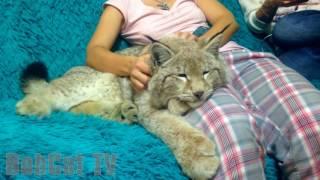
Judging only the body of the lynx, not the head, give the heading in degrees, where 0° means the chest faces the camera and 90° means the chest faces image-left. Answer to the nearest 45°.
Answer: approximately 315°

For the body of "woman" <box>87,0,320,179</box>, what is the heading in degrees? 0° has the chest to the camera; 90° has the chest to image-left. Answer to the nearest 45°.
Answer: approximately 0°
